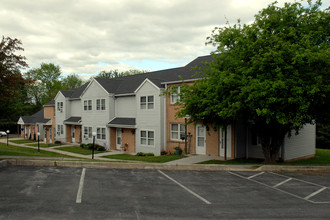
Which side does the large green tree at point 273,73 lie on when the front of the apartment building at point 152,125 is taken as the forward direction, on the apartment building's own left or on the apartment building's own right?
on the apartment building's own left

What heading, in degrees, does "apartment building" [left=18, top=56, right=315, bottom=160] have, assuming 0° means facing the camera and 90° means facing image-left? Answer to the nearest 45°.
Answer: approximately 45°

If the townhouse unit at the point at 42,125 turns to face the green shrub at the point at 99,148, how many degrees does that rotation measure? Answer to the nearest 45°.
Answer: approximately 45° to its left

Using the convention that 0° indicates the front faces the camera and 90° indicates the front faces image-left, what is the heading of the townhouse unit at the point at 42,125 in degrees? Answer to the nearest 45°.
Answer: approximately 45°

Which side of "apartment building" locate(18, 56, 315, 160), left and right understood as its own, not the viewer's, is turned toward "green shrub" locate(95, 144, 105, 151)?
front
